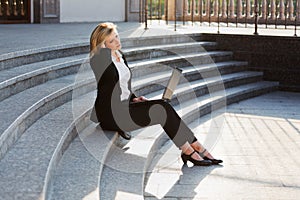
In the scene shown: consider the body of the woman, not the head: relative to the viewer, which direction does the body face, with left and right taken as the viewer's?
facing to the right of the viewer

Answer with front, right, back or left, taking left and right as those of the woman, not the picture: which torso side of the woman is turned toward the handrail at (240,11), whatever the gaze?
left

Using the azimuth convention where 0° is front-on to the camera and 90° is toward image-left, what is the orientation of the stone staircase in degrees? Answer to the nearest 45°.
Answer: approximately 315°
